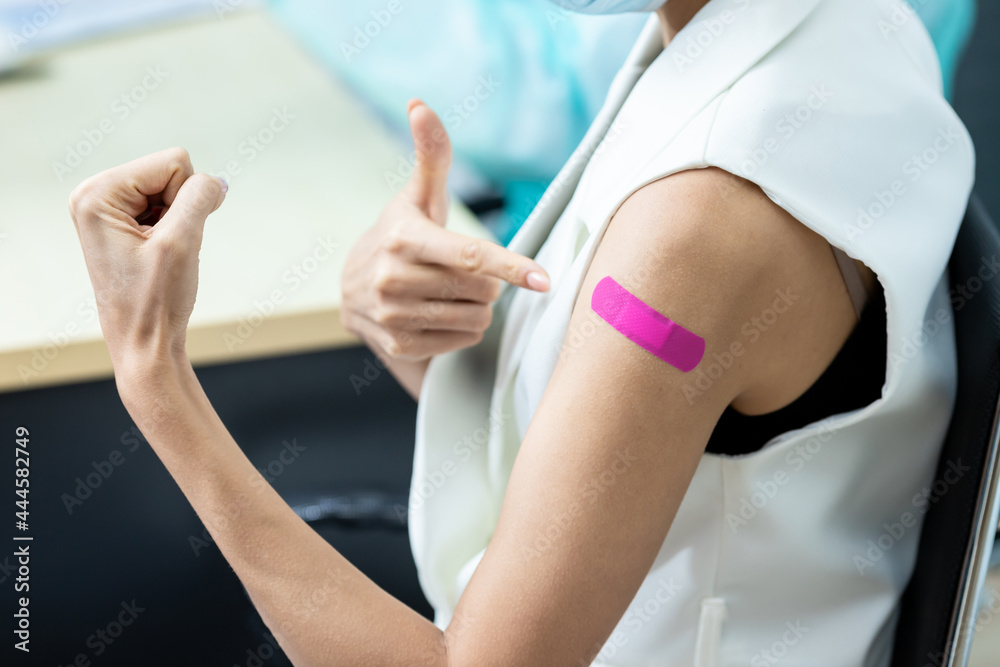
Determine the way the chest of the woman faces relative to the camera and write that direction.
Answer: to the viewer's left

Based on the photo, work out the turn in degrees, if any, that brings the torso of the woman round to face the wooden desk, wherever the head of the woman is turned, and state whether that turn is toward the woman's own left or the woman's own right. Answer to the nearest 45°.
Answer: approximately 45° to the woman's own right
